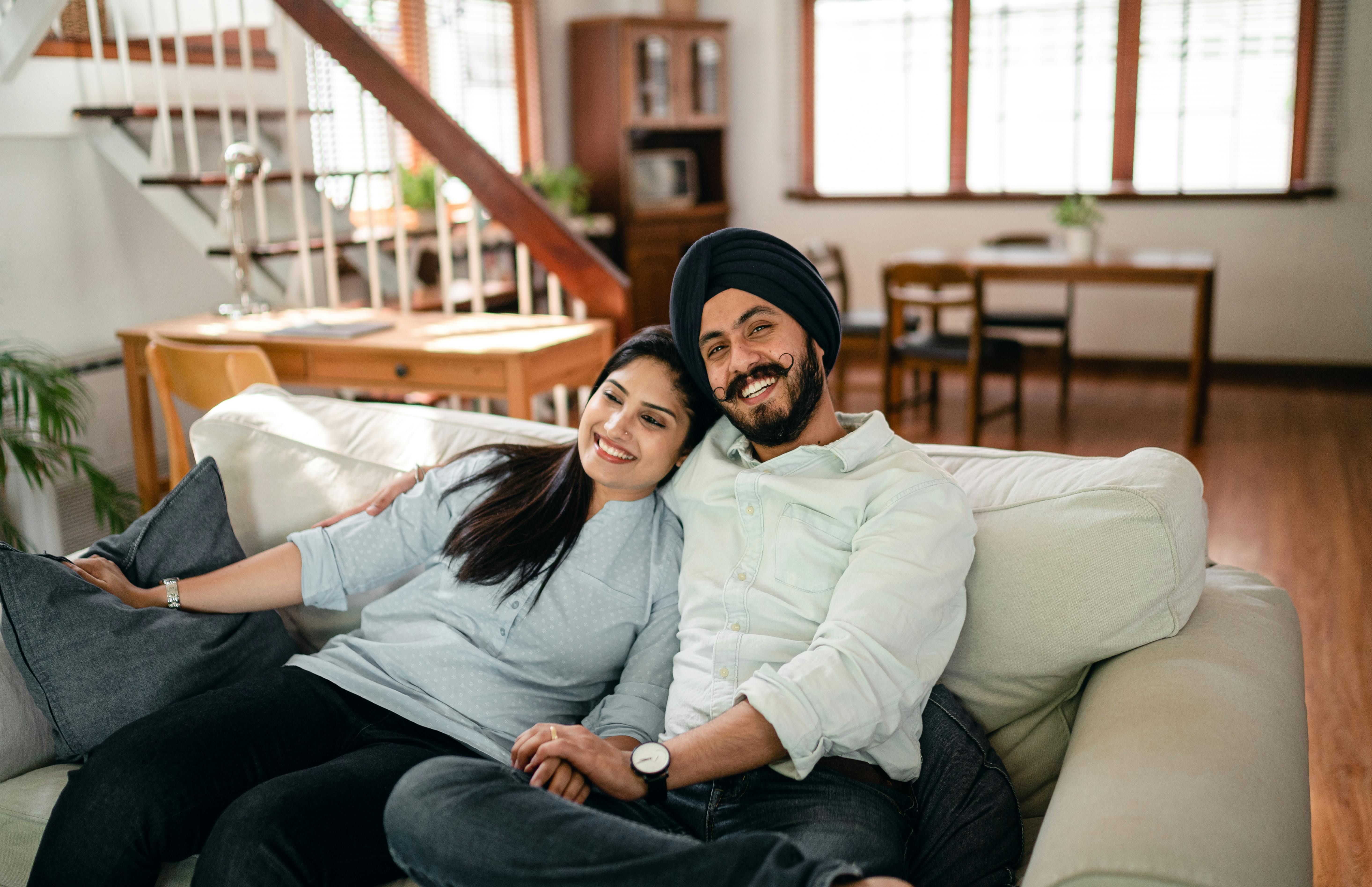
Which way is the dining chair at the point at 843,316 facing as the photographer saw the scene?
facing to the right of the viewer

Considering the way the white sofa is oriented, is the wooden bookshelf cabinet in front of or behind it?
behind

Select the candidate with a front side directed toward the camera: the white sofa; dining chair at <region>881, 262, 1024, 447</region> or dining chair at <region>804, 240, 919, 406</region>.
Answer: the white sofa

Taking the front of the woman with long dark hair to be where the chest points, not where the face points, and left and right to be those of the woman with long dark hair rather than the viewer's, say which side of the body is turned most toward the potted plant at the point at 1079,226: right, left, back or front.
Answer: back

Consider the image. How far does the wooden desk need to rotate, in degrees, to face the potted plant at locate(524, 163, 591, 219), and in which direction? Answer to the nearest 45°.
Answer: approximately 135° to its right

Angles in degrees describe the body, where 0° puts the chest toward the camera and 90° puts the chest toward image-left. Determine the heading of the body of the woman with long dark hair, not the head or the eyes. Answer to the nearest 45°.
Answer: approximately 45°

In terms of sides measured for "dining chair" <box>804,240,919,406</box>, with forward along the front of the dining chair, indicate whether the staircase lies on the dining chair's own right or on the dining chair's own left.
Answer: on the dining chair's own right

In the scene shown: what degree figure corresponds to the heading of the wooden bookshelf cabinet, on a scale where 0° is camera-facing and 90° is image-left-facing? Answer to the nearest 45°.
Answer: approximately 315°

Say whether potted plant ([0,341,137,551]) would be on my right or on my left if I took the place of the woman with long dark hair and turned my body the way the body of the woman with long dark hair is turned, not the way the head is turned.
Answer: on my right
